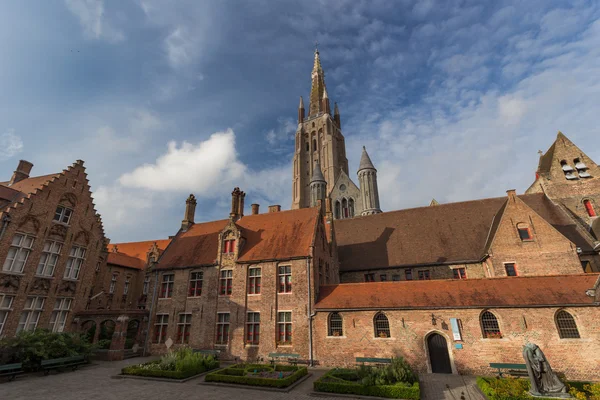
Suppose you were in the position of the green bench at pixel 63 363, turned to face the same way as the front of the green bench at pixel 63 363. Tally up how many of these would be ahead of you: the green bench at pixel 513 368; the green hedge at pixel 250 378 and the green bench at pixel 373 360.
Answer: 3

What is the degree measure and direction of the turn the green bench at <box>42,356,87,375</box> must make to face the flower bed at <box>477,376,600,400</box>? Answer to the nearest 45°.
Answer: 0° — it already faces it

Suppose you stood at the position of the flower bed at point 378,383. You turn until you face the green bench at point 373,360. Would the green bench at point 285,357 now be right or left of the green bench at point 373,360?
left

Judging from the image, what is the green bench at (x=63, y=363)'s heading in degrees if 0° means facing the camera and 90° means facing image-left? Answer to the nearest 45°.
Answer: approximately 315°

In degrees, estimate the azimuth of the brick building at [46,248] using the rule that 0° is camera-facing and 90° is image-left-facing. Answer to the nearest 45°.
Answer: approximately 315°

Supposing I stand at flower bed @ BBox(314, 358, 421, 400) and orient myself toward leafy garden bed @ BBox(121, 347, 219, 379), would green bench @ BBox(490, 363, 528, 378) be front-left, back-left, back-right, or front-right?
back-right

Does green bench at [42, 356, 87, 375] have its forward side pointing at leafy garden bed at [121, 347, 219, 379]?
yes

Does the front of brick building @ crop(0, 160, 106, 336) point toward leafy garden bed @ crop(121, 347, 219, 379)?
yes

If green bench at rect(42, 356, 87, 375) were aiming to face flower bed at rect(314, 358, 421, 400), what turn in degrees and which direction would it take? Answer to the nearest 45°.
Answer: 0° — it already faces it

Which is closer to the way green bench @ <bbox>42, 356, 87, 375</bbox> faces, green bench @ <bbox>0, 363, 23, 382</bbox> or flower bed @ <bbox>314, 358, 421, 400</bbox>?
the flower bed
